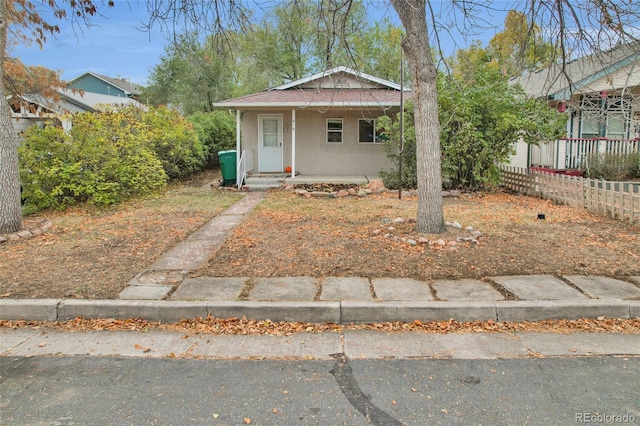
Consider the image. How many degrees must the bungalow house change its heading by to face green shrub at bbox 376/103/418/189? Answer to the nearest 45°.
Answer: approximately 45° to its left

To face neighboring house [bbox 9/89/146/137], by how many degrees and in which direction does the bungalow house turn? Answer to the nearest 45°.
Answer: approximately 90° to its right

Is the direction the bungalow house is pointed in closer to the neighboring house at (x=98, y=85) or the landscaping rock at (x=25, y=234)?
the landscaping rock

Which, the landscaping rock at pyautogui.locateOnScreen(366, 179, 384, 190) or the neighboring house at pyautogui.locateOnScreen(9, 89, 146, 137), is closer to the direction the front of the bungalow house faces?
the landscaping rock

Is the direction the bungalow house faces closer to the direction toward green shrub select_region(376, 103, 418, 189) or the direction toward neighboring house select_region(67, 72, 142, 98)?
the green shrub

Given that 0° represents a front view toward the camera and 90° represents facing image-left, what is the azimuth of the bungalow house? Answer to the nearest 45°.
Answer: approximately 0°

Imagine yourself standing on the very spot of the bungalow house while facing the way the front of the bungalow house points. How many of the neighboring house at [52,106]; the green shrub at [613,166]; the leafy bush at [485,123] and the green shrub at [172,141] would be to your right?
2

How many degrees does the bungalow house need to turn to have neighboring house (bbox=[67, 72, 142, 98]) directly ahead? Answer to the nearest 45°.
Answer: approximately 135° to its right

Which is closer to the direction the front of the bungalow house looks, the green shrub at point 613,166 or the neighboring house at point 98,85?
the green shrub

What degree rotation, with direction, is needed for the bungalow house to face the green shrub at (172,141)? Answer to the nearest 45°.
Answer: approximately 90° to its right

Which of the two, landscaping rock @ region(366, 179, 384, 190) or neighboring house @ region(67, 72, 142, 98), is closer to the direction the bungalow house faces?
the landscaping rock

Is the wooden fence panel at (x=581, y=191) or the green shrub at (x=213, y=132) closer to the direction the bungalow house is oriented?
the wooden fence panel
